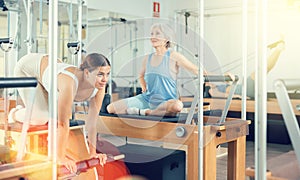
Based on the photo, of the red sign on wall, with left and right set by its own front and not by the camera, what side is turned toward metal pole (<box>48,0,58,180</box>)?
front

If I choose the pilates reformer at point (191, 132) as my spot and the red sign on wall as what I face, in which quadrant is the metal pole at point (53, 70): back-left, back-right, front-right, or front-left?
back-left

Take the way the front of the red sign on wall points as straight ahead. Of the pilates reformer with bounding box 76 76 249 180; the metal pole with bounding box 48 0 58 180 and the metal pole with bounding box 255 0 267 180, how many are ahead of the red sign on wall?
3

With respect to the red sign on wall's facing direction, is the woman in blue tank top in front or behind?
in front

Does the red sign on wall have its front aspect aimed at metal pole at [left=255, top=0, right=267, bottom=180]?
yes

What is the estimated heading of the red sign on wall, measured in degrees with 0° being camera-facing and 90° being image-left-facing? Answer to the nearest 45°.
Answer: approximately 0°

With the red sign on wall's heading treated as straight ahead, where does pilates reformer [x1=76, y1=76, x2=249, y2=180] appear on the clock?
The pilates reformer is roughly at 12 o'clock from the red sign on wall.

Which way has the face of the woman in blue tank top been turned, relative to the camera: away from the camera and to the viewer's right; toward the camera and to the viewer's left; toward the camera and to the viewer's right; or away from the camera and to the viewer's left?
toward the camera and to the viewer's left
